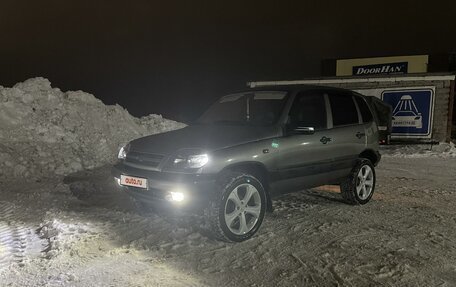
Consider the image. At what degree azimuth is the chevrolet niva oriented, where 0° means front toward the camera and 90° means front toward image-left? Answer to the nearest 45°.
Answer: approximately 45°

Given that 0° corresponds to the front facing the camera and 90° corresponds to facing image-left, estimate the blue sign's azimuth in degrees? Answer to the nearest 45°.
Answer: approximately 0°

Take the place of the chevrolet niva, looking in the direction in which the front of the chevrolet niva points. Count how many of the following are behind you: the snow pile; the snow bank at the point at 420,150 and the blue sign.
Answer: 2

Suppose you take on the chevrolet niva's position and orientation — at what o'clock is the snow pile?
The snow pile is roughly at 1 o'clock from the chevrolet niva.

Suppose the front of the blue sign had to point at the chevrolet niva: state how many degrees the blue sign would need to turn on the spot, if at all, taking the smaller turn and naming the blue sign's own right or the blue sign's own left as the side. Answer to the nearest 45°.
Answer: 0° — it already faces it

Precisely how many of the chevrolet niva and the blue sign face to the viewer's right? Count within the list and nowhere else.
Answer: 0

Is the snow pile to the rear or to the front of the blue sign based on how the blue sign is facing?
to the front

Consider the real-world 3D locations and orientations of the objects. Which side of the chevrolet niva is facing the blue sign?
back

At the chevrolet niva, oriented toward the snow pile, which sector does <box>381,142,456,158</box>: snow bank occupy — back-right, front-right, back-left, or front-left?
back-right

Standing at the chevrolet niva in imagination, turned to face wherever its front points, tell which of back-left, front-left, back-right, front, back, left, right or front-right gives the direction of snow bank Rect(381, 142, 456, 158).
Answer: back
